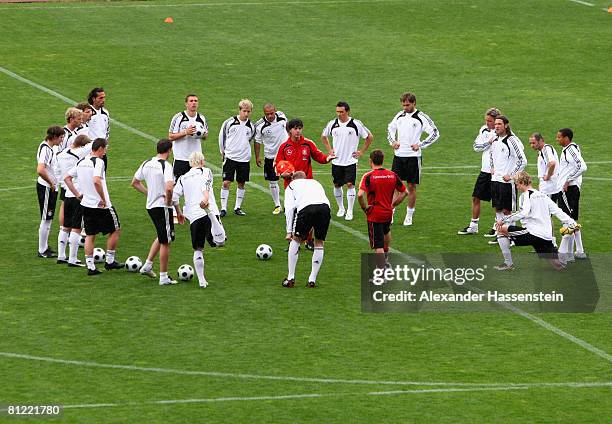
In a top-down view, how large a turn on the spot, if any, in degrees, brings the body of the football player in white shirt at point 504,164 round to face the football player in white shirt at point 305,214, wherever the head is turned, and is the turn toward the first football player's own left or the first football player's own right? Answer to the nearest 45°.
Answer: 0° — they already face them

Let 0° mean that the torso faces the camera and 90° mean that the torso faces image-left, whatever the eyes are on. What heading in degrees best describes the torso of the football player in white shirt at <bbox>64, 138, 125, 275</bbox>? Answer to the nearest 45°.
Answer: approximately 225°

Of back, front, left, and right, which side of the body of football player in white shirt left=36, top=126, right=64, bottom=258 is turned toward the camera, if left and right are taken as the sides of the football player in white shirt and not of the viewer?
right

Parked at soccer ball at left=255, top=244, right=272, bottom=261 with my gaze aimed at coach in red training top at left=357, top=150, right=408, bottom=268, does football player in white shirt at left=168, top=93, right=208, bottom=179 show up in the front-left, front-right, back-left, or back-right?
back-left

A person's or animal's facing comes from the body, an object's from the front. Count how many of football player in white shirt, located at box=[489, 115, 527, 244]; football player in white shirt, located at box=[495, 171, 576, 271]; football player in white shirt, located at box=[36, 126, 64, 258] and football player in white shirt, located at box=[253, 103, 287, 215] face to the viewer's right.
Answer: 1

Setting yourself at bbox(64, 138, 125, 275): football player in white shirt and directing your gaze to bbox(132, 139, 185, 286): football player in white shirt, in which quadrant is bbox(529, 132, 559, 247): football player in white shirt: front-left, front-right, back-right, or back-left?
front-left

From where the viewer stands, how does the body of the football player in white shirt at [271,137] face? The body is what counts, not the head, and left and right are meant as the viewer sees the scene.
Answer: facing the viewer

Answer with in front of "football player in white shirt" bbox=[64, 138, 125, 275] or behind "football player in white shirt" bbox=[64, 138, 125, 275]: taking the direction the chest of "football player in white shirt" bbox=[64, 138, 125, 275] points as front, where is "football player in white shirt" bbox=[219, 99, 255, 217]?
in front

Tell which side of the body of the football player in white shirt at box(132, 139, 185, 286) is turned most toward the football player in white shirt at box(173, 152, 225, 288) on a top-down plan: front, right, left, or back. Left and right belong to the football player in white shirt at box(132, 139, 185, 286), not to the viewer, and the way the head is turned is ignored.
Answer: right

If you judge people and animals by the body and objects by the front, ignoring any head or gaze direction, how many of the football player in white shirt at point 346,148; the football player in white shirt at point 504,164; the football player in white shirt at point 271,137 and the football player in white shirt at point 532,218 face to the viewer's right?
0

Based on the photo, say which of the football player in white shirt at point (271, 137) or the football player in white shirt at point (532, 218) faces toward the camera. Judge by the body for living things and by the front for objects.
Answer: the football player in white shirt at point (271, 137)

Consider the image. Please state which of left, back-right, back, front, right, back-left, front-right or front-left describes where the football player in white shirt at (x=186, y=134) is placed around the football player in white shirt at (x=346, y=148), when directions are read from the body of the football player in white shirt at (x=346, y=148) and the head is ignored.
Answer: right

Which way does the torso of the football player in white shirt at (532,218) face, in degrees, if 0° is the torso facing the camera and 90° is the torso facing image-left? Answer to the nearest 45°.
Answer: approximately 135°

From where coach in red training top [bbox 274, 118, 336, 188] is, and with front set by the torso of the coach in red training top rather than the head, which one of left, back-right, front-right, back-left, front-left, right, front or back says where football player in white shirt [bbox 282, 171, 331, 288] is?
front

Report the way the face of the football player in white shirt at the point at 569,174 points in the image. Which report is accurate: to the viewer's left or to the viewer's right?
to the viewer's left

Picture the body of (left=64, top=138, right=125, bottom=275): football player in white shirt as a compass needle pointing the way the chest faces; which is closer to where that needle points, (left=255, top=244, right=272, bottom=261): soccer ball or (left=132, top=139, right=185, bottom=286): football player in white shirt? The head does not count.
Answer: the soccer ball

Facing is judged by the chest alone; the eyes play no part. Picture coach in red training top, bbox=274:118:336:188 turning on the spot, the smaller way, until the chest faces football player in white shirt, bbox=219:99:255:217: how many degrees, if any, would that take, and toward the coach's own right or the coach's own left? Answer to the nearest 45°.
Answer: approximately 135° to the coach's own right

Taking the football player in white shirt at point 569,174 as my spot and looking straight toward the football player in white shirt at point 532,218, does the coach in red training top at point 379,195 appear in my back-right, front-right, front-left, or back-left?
front-right

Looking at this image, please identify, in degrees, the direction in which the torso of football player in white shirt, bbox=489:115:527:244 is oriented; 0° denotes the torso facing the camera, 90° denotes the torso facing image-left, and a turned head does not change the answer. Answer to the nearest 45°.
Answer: approximately 45°
